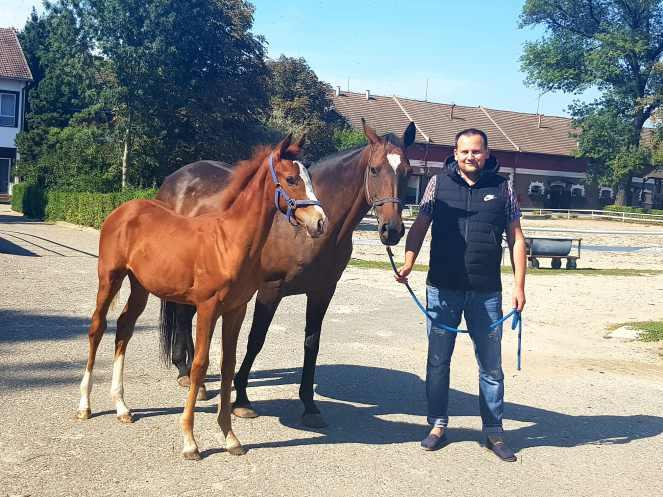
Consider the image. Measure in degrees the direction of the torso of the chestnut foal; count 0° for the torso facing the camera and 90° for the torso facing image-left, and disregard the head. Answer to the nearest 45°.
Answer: approximately 315°

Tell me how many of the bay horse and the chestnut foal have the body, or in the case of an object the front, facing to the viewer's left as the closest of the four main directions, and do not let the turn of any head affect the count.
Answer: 0

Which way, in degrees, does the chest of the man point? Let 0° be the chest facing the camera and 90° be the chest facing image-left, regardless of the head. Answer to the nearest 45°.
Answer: approximately 0°

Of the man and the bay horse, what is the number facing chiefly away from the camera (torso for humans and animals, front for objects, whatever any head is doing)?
0

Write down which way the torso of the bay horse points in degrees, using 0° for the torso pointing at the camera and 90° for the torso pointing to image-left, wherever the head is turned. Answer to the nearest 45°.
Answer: approximately 315°

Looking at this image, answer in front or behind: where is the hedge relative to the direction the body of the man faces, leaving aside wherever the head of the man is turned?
behind

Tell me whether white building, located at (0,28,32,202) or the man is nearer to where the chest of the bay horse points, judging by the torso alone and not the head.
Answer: the man

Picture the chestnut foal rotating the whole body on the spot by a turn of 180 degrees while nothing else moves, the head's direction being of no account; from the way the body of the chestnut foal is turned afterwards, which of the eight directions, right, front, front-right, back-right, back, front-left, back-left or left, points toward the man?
back-right

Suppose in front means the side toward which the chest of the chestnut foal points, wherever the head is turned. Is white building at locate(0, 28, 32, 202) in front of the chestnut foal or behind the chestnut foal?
behind
